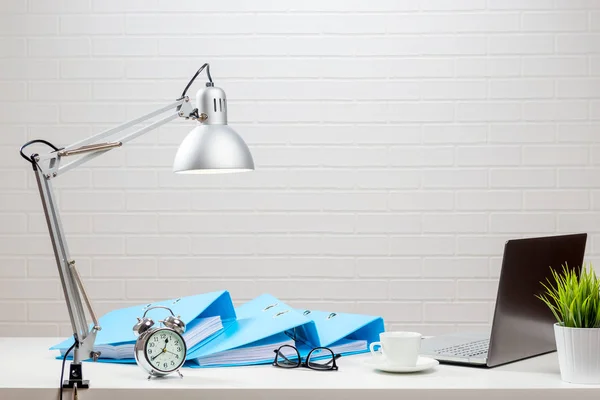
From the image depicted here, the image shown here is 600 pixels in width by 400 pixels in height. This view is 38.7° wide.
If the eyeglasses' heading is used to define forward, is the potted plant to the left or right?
on its left

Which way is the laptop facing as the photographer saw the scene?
facing away from the viewer and to the left of the viewer

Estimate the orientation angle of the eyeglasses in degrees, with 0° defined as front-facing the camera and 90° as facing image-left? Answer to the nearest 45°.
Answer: approximately 0°

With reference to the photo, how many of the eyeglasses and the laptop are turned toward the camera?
1
